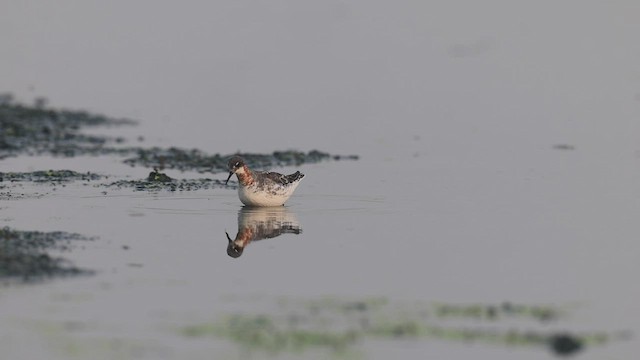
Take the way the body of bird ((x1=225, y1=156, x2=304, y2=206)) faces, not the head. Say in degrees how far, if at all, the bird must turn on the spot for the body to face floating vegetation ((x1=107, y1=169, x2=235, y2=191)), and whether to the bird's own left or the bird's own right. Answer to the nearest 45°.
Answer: approximately 45° to the bird's own right

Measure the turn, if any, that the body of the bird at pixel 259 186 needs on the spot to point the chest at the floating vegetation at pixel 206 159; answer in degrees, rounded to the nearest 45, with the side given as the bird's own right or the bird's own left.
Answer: approximately 90° to the bird's own right

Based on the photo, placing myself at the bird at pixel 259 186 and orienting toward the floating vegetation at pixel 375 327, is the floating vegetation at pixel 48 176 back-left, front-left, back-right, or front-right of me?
back-right

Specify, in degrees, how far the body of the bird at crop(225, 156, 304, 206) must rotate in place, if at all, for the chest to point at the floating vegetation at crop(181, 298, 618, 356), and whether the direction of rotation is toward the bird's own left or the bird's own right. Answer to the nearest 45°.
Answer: approximately 90° to the bird's own left

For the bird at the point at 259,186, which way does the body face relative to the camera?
to the viewer's left
